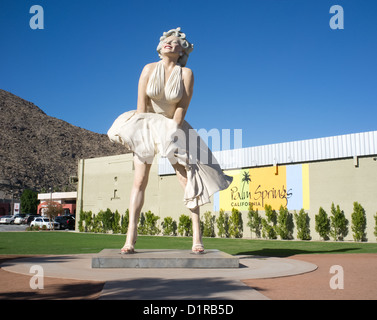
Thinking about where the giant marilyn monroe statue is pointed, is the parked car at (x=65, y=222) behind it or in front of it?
behind

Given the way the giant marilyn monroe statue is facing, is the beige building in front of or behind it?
behind

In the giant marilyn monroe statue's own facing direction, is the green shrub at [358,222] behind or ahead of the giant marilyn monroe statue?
behind

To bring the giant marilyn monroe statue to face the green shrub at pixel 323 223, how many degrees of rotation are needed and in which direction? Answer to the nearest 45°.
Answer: approximately 135° to its left

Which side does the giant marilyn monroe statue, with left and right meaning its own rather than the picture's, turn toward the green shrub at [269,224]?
back

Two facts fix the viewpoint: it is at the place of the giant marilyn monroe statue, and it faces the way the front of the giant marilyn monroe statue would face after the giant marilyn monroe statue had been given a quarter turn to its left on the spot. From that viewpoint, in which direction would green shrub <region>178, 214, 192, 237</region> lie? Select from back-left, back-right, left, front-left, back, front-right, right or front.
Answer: left

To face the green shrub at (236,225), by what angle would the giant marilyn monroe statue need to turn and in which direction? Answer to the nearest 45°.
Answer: approximately 180°

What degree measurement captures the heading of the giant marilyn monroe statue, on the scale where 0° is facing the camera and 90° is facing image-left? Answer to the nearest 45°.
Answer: approximately 0°

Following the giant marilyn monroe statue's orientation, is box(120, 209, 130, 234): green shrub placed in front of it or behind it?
behind

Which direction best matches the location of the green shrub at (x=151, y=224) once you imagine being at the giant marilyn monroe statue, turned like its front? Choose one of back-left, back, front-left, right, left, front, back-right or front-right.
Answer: back

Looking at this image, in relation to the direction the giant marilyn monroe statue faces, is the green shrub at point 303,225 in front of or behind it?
behind

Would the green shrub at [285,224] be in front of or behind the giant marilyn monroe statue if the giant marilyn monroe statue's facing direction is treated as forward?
behind

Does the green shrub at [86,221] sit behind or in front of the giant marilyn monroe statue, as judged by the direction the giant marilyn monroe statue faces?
behind
